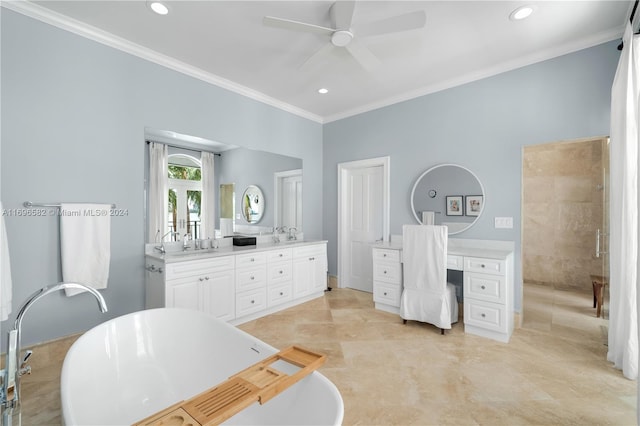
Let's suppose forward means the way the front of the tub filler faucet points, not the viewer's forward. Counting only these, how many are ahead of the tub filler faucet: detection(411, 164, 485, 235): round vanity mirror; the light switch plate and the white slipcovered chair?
3

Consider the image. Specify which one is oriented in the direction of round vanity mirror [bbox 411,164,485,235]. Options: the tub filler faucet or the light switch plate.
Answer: the tub filler faucet

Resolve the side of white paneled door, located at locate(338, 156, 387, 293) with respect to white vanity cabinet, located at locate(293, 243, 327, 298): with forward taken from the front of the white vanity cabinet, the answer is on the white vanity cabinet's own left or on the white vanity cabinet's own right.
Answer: on the white vanity cabinet's own left

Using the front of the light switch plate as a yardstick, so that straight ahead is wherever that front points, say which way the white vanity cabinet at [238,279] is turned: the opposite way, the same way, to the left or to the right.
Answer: to the left

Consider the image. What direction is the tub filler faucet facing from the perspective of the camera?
to the viewer's right

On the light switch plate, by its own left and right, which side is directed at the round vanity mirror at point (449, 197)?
right

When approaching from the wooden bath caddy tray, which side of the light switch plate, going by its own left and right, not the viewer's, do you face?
front

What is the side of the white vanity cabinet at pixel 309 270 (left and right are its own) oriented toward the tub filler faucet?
right

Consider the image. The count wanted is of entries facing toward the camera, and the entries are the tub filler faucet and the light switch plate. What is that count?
1

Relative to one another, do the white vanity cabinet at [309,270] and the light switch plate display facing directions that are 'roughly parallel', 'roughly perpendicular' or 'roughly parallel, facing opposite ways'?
roughly perpendicular

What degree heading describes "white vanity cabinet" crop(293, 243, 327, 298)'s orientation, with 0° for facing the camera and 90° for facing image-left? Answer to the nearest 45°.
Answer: approximately 315°
